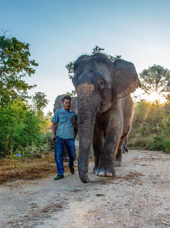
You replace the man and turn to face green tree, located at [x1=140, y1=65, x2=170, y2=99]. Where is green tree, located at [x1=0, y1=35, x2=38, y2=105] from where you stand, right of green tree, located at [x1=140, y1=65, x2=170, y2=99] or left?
left

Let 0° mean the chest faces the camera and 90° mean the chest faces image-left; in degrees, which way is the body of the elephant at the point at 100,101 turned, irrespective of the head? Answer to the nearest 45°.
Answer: approximately 45°

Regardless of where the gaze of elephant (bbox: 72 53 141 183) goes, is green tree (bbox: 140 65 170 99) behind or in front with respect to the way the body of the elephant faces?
behind

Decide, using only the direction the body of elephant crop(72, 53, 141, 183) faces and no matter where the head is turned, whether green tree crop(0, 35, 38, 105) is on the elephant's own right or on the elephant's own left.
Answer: on the elephant's own right

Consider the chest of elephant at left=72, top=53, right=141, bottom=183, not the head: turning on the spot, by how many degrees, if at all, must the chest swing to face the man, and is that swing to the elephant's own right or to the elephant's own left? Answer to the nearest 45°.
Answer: approximately 90° to the elephant's own right

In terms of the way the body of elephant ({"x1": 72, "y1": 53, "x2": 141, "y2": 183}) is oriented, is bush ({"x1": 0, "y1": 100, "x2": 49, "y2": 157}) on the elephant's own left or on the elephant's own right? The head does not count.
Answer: on the elephant's own right
